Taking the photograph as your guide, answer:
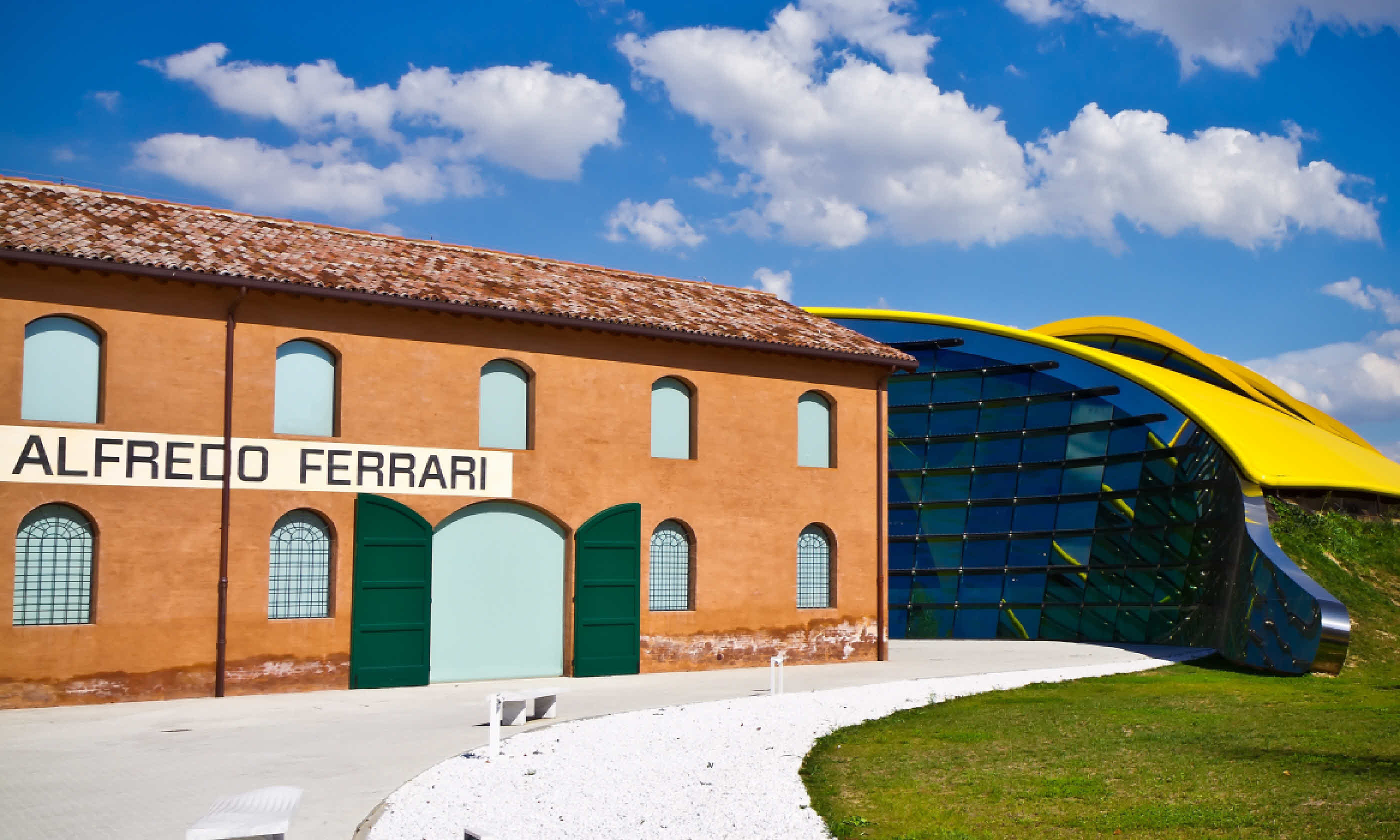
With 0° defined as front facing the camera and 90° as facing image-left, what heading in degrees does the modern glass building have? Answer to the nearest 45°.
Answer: approximately 45°

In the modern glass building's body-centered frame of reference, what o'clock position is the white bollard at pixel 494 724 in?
The white bollard is roughly at 11 o'clock from the modern glass building.

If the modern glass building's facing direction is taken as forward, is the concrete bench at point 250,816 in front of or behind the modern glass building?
in front

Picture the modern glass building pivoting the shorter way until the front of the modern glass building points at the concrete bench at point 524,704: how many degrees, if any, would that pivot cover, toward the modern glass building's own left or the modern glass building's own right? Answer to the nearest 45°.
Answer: approximately 45° to the modern glass building's own left
